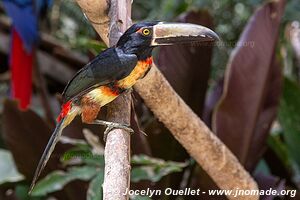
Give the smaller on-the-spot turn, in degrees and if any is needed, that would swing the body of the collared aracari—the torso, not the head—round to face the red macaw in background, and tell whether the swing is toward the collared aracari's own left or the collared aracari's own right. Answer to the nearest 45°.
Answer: approximately 90° to the collared aracari's own left

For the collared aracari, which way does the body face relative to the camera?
to the viewer's right

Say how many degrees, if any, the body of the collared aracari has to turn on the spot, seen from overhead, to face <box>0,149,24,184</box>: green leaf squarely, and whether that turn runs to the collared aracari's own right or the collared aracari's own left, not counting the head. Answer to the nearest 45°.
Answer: approximately 135° to the collared aracari's own left
